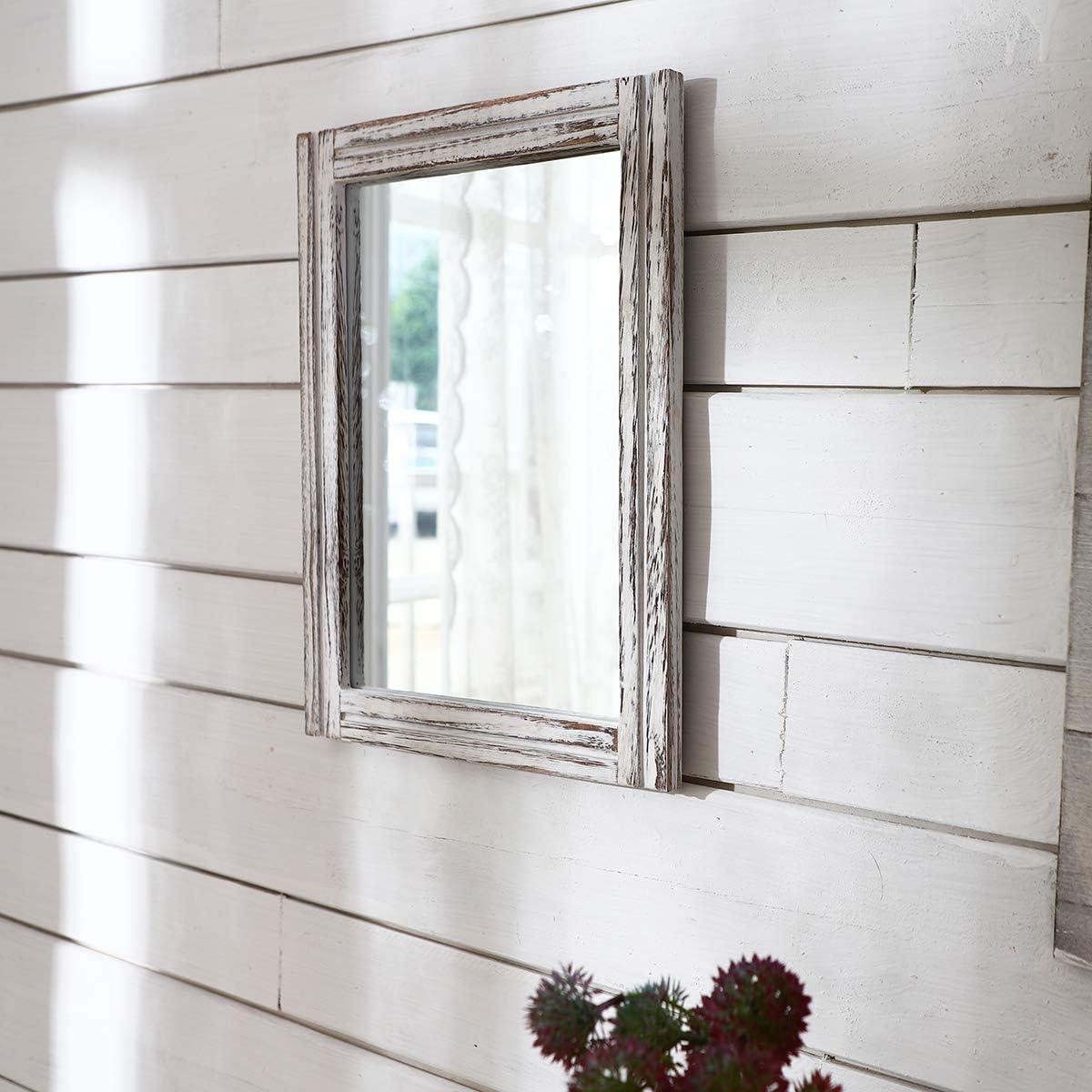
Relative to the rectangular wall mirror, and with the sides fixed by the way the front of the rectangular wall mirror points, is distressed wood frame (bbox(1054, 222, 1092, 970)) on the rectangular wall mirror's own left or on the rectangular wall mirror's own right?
on the rectangular wall mirror's own left

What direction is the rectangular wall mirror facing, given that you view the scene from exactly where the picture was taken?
facing the viewer and to the left of the viewer

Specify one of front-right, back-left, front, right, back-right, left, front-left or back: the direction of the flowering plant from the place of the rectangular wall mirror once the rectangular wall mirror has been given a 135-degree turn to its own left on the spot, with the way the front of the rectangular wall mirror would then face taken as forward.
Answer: right
